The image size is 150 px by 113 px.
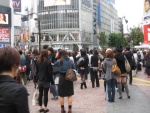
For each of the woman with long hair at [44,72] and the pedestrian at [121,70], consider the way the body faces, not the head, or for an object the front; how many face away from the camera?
2

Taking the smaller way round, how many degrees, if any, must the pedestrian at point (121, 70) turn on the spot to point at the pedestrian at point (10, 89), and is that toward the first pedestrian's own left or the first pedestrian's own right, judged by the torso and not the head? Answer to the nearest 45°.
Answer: approximately 180°

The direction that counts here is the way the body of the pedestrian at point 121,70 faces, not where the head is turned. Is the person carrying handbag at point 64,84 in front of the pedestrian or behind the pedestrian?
behind

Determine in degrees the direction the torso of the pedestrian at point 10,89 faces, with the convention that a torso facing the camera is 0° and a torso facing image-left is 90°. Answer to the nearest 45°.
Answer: approximately 225°

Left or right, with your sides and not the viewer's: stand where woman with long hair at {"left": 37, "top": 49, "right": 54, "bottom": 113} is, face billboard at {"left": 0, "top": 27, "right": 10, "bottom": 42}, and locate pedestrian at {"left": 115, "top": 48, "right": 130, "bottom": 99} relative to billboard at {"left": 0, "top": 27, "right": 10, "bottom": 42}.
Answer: right

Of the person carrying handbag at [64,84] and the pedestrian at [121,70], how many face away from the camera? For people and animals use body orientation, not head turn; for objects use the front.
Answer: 2

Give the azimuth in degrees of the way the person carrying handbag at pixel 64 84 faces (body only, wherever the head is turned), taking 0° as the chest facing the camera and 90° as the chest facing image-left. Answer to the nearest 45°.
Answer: approximately 180°

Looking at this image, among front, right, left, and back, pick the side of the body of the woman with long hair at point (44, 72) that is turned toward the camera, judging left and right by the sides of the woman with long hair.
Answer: back
